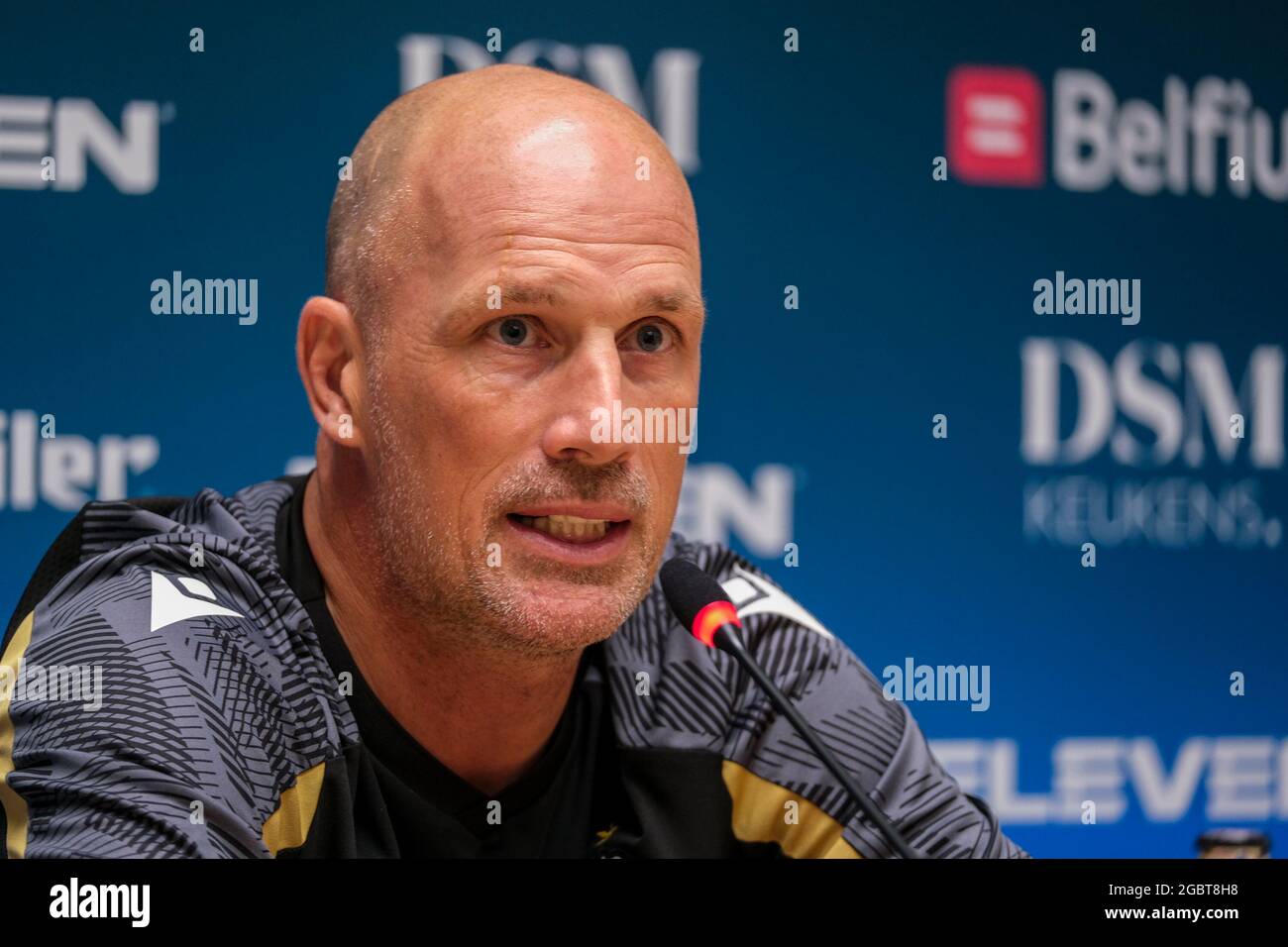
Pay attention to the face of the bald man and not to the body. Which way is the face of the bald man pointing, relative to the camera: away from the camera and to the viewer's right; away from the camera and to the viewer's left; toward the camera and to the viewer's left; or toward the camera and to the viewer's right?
toward the camera and to the viewer's right

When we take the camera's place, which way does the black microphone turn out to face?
facing to the left of the viewer

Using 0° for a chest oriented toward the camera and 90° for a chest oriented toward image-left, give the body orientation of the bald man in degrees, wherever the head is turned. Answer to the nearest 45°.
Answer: approximately 315°
